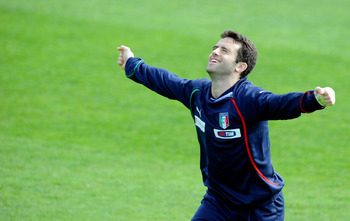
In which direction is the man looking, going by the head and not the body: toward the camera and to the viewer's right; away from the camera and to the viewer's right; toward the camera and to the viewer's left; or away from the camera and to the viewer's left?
toward the camera and to the viewer's left

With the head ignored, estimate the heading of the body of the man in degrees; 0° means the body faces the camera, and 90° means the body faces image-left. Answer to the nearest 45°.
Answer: approximately 45°
